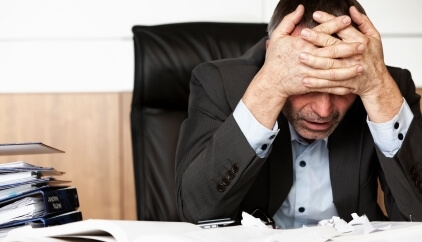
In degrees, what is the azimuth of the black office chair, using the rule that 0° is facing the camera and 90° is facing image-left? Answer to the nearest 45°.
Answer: approximately 0°

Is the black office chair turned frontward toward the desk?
yes

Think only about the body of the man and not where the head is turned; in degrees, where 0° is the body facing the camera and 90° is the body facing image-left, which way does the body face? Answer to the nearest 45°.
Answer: approximately 0°
